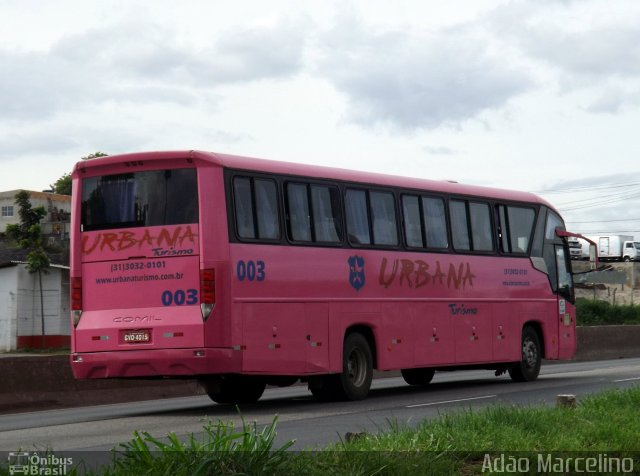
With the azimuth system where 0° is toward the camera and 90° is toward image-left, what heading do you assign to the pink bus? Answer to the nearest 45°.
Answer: approximately 225°

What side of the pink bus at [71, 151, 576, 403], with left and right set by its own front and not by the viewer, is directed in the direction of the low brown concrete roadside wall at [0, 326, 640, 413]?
left
